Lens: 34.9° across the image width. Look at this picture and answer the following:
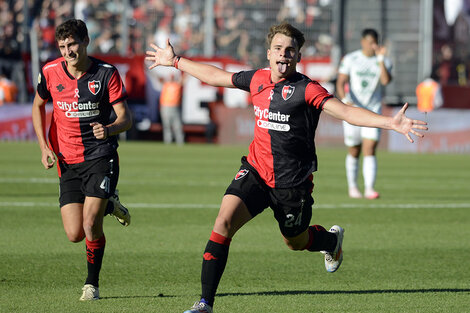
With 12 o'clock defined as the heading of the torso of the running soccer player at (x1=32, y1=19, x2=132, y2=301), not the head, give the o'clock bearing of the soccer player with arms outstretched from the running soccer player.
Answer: The soccer player with arms outstretched is roughly at 10 o'clock from the running soccer player.

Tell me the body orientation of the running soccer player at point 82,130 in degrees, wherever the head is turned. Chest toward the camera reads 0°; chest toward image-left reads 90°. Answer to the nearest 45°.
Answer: approximately 0°

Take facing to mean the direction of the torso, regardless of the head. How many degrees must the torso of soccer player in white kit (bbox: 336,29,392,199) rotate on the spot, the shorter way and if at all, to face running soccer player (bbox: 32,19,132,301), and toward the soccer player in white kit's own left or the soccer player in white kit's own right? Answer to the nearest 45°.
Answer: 0° — they already face them

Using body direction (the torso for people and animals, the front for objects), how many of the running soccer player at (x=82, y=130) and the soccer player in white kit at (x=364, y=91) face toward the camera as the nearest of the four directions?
2

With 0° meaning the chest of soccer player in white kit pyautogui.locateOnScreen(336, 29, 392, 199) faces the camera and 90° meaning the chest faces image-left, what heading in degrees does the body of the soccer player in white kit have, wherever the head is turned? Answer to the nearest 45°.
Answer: approximately 0°

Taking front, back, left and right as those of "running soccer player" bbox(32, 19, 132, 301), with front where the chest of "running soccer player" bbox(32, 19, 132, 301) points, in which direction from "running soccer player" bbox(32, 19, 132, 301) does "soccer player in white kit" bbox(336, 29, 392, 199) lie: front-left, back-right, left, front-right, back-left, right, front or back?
back-left
